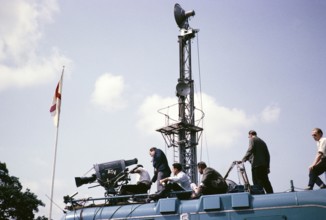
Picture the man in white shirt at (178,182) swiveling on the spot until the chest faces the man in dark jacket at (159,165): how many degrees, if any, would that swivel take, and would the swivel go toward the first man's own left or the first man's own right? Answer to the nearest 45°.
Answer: approximately 45° to the first man's own right

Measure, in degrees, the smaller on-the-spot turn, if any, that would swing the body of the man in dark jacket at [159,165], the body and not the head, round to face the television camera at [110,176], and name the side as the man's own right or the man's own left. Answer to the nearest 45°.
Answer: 0° — they already face it

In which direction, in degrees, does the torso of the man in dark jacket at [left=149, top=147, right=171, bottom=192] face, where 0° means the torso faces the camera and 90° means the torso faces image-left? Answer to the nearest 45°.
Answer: approximately 90°

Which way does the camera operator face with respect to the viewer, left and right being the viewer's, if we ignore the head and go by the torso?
facing to the left of the viewer

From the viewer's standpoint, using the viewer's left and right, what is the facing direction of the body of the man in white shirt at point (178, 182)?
facing to the left of the viewer

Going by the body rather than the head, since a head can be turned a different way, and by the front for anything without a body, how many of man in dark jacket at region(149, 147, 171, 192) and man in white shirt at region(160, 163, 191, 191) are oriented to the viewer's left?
2

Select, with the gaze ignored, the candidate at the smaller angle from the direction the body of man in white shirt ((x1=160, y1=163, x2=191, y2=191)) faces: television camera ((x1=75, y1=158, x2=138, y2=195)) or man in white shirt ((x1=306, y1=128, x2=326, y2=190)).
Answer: the television camera

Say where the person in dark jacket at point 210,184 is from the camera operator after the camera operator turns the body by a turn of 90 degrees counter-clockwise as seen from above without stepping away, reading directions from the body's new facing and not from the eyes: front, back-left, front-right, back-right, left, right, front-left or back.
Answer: front-left

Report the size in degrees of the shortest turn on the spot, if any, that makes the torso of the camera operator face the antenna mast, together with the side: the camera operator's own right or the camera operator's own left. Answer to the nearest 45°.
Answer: approximately 90° to the camera operator's own right

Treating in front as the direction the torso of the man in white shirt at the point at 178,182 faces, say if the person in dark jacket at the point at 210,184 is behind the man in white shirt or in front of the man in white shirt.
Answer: behind
